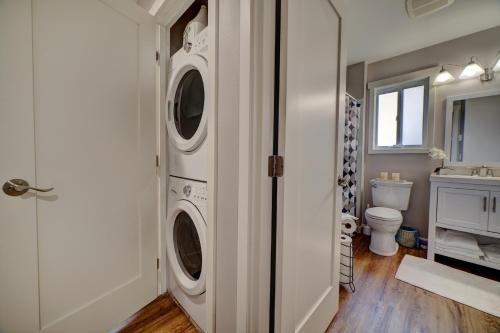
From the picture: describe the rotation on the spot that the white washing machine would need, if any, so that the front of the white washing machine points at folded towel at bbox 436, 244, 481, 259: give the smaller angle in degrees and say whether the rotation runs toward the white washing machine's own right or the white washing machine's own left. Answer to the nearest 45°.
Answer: approximately 135° to the white washing machine's own left

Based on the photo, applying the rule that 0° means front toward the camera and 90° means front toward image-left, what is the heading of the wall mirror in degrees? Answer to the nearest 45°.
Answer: approximately 45°

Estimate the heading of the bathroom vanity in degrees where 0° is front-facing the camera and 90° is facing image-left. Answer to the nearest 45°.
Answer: approximately 45°

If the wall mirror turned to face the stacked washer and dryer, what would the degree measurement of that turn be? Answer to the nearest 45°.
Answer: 0° — it already faces it

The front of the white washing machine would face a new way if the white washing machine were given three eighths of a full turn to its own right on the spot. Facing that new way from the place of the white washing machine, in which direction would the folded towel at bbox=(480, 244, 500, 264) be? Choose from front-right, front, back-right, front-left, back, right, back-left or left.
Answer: right

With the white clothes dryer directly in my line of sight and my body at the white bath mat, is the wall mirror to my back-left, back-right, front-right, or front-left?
back-right

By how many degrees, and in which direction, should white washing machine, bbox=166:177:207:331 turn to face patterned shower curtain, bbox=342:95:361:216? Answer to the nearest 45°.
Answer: approximately 135° to its left
